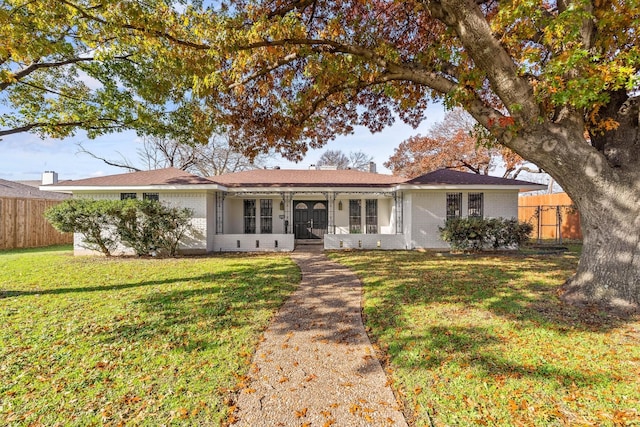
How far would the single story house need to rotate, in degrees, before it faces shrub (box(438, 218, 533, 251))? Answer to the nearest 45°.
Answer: approximately 90° to its left

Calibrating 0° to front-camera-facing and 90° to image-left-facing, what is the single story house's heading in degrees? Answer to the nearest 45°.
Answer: approximately 0°

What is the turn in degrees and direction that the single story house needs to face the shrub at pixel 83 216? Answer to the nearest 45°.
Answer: approximately 90° to its right

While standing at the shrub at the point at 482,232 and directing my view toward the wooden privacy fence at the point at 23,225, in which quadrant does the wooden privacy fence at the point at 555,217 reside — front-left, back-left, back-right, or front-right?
back-right

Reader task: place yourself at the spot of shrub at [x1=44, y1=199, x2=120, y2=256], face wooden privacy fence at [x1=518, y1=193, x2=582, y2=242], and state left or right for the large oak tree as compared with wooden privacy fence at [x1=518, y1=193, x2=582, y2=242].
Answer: right

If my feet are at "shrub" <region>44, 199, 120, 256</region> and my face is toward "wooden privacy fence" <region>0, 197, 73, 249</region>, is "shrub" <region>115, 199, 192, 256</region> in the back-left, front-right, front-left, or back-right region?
back-right

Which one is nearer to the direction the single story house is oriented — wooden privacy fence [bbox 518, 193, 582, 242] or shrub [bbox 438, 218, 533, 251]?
the shrub

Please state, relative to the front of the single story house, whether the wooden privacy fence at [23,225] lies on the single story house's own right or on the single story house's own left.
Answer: on the single story house's own right

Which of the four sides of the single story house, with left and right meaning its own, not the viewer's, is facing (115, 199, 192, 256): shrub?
right

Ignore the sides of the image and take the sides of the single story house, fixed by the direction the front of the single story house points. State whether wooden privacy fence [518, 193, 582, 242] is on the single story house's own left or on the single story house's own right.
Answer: on the single story house's own left

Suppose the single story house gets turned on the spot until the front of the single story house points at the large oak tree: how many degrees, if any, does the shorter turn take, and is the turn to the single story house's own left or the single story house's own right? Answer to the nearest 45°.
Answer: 0° — it already faces it

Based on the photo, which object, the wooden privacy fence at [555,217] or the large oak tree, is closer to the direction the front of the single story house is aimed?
the large oak tree
